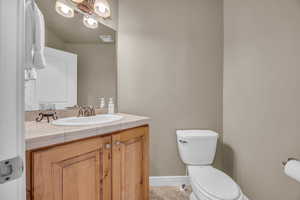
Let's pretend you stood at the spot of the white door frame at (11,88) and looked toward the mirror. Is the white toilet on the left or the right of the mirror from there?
right

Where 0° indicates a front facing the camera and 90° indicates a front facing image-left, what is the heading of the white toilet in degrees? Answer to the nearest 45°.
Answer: approximately 315°

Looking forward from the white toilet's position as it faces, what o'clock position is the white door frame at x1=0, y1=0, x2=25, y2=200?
The white door frame is roughly at 2 o'clock from the white toilet.

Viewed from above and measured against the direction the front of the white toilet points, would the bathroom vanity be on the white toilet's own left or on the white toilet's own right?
on the white toilet's own right

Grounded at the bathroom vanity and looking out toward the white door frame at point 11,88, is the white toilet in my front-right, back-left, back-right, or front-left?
back-left

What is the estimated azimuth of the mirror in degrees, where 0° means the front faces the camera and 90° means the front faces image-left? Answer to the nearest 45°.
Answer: approximately 315°

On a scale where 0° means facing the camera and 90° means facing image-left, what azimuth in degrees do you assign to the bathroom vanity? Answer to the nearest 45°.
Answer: approximately 315°

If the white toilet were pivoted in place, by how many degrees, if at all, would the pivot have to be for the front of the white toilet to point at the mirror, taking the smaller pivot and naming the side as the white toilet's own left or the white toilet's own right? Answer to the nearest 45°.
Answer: approximately 135° to the white toilet's own right
